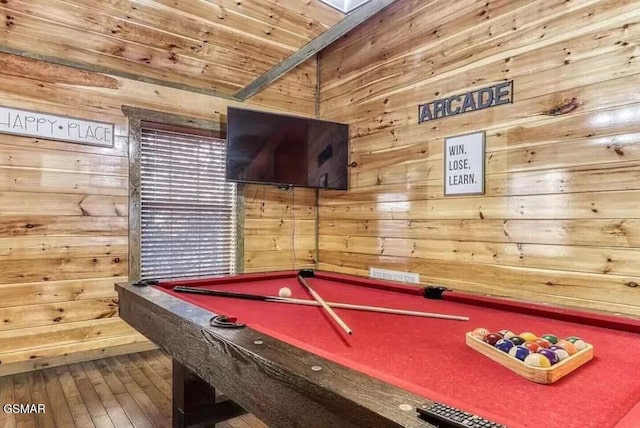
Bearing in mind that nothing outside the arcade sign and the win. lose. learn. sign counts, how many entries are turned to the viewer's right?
0

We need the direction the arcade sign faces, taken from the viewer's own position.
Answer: facing the viewer and to the left of the viewer

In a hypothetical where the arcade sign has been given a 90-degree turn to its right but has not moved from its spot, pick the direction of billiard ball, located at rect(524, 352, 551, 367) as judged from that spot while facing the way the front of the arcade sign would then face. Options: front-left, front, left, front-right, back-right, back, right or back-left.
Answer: back-left

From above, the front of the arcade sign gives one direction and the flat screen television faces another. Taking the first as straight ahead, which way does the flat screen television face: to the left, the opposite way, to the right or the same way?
to the left

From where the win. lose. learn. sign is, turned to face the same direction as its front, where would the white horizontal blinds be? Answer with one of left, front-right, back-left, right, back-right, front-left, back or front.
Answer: front-right

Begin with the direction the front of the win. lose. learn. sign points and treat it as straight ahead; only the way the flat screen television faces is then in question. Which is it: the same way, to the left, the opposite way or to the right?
to the left

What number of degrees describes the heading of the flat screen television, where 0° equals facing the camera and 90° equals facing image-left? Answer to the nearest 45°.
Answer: approximately 315°

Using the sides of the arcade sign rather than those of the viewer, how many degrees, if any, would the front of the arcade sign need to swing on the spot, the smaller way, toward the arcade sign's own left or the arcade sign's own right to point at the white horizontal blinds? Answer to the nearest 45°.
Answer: approximately 45° to the arcade sign's own right

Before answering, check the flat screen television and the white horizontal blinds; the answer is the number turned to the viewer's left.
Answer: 0
